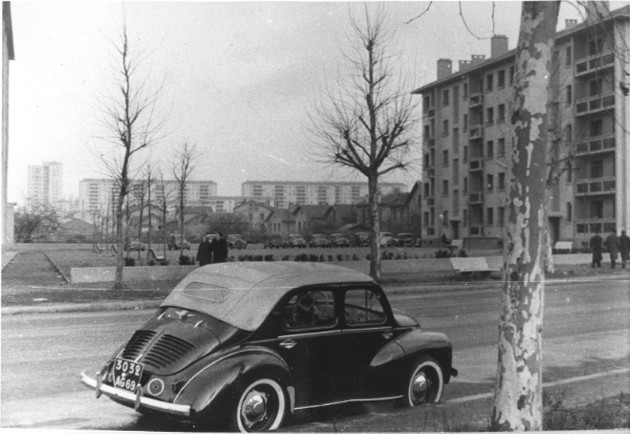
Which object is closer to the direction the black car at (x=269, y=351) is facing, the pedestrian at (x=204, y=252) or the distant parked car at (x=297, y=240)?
the distant parked car

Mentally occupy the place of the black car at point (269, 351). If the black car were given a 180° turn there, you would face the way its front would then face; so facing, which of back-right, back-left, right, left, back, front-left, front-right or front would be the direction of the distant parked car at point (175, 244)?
right

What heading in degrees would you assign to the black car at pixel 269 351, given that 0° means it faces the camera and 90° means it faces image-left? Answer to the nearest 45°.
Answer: approximately 225°

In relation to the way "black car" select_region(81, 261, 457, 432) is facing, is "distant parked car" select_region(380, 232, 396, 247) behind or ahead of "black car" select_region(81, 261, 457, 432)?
ahead

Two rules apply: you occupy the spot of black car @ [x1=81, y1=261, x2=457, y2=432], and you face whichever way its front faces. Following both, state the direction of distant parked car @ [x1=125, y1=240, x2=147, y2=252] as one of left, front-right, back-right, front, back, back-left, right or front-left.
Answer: left

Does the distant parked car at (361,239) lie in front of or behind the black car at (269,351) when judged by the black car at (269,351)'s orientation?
in front

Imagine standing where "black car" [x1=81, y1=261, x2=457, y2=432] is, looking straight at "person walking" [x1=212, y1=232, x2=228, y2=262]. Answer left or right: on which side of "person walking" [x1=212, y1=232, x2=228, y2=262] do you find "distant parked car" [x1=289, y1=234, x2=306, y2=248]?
right

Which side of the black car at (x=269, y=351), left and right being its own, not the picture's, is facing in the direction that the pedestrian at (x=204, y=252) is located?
left

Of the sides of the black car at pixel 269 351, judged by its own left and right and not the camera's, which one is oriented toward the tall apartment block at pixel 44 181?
left

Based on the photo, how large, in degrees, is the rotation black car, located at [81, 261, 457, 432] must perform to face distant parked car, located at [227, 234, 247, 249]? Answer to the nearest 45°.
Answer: approximately 45° to its left

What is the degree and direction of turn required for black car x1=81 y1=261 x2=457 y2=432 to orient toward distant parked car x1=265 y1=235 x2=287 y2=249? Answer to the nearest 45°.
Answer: approximately 45° to its left
